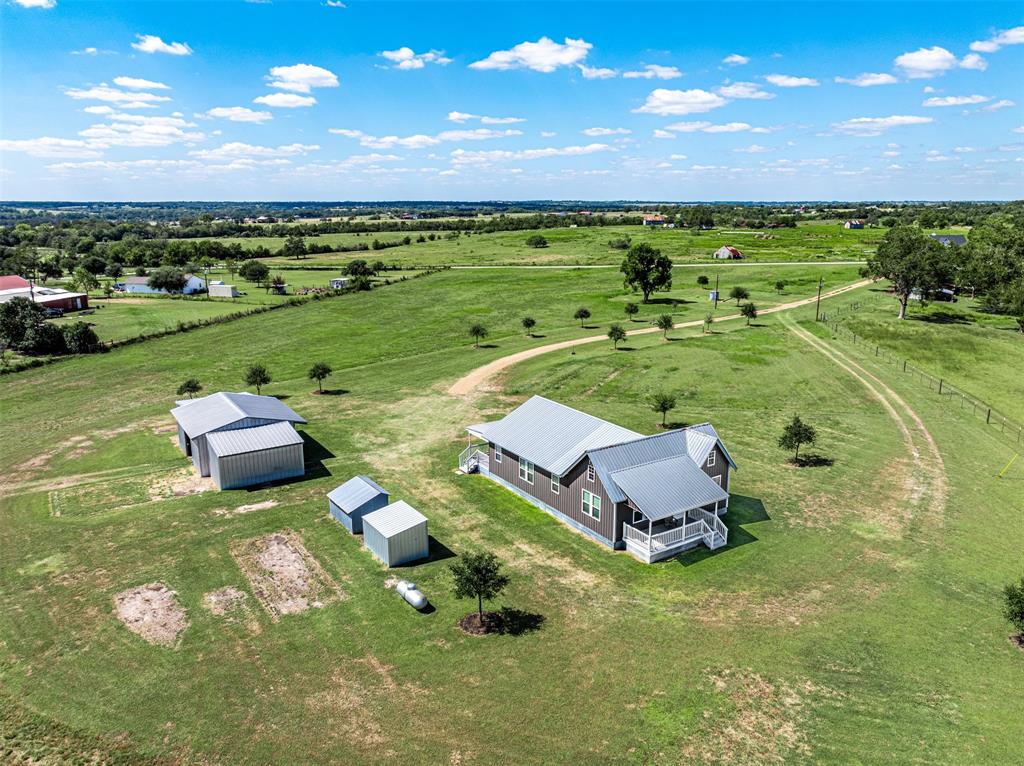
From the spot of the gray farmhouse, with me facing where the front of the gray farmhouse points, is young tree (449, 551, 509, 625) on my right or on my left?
on my right

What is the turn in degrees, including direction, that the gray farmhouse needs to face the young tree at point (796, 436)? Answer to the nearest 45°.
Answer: approximately 90° to its left

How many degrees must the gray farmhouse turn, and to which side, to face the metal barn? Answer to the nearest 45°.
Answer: approximately 135° to its right

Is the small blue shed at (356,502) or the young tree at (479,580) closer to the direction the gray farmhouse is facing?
the young tree

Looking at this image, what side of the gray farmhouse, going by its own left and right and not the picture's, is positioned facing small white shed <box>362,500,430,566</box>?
right

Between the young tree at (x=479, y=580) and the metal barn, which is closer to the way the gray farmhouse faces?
the young tree

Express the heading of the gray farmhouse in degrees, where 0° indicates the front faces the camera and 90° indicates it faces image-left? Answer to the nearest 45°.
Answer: approximately 315°

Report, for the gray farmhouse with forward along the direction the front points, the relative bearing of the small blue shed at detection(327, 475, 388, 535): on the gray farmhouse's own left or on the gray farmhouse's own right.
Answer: on the gray farmhouse's own right
